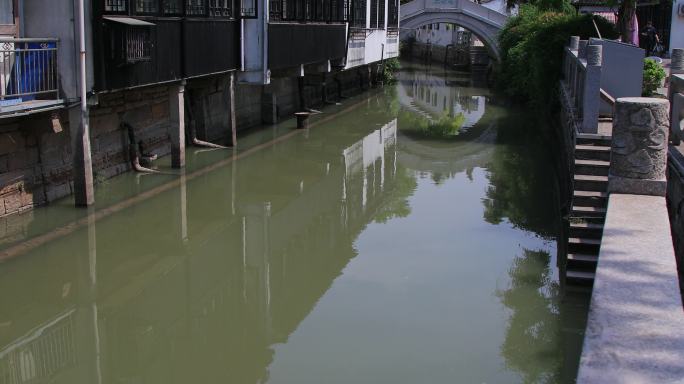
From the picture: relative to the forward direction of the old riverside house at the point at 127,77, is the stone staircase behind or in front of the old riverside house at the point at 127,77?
in front

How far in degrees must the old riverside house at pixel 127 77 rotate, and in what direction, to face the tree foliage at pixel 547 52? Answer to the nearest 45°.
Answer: approximately 90° to its left

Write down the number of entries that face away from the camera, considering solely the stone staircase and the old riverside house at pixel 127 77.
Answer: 0

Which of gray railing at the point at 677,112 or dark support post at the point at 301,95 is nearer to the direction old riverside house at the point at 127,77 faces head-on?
the gray railing

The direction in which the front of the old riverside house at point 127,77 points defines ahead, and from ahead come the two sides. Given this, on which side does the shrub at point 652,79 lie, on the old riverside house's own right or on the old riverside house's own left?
on the old riverside house's own left

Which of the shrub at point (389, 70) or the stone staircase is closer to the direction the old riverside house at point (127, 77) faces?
the stone staircase

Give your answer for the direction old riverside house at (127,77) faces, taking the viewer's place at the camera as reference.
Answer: facing the viewer and to the right of the viewer

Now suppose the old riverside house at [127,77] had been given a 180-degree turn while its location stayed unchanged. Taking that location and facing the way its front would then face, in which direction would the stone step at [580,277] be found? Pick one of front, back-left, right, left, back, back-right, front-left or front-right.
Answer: back

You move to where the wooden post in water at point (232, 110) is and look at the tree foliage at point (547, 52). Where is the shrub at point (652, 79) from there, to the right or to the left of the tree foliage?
right
